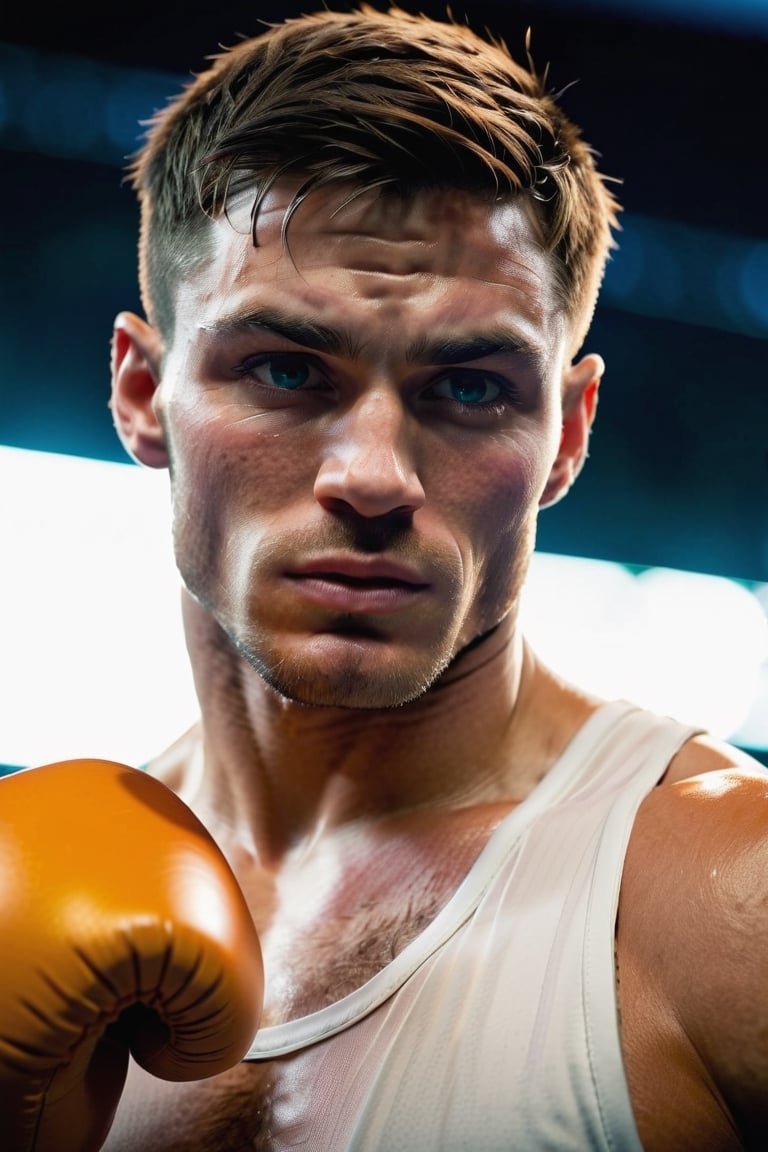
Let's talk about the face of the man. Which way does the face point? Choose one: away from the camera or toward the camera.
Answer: toward the camera

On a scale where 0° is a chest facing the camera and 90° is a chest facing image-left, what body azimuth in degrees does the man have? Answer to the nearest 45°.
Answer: approximately 45°
